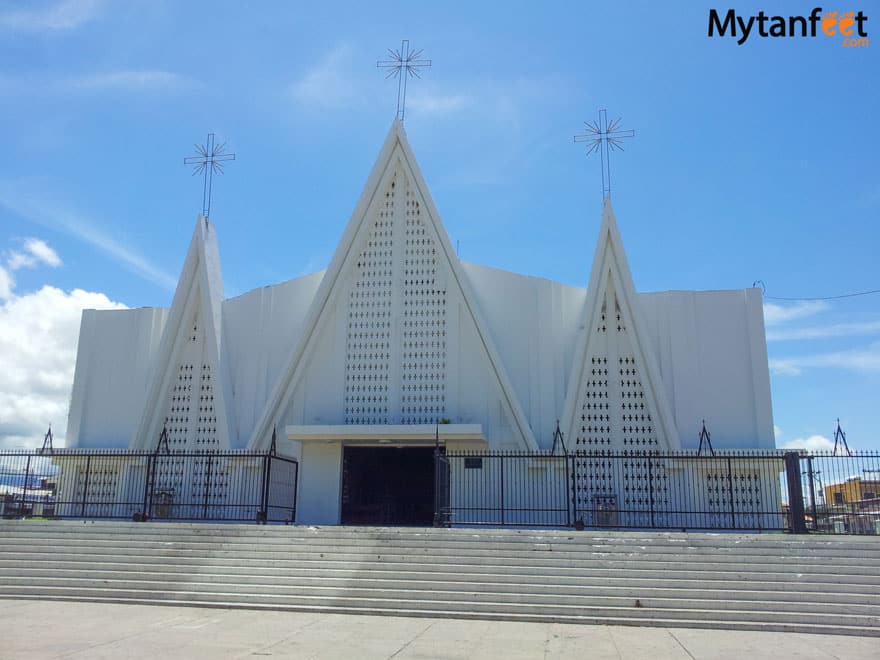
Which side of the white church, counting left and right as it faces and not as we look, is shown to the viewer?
front

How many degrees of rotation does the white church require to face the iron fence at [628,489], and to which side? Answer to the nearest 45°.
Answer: approximately 90° to its left

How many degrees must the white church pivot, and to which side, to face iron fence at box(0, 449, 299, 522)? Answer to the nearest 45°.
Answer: approximately 90° to its right
